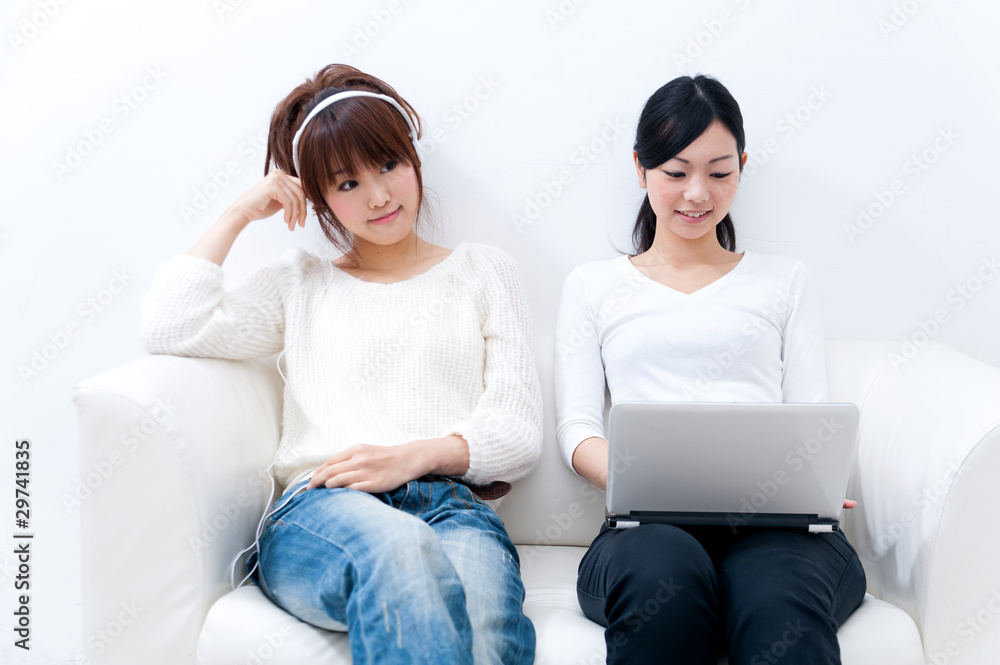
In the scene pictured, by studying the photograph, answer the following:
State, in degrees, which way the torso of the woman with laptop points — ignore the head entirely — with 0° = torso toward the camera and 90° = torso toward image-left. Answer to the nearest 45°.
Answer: approximately 0°

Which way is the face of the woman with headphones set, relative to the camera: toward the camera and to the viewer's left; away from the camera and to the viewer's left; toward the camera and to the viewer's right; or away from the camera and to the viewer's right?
toward the camera and to the viewer's right
